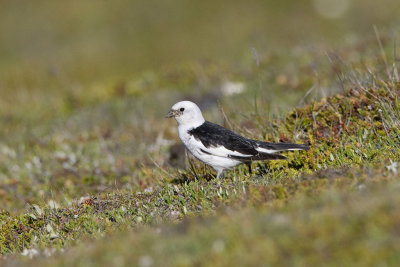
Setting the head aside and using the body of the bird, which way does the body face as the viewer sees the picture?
to the viewer's left
